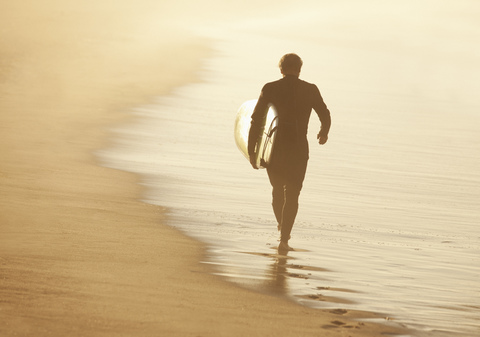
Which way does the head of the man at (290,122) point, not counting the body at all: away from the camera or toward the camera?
away from the camera

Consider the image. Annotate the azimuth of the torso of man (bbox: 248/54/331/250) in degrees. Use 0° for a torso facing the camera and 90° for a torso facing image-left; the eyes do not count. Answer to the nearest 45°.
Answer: approximately 180°
